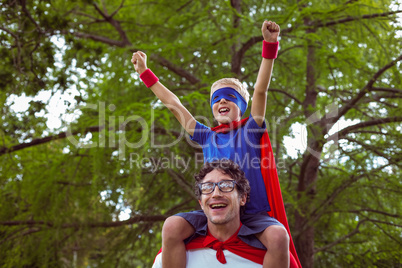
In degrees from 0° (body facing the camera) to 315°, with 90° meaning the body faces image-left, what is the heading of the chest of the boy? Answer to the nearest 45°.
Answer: approximately 45°

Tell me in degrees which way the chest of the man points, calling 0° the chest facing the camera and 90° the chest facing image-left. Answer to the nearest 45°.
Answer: approximately 0°
